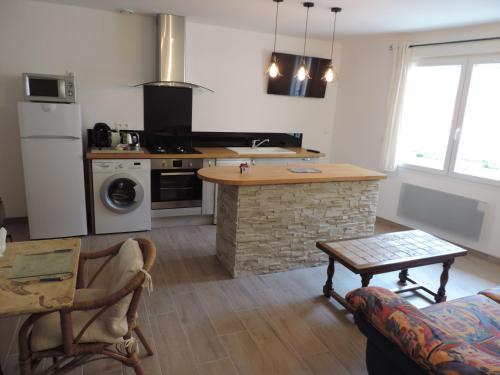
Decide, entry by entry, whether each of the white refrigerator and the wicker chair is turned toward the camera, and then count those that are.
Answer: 1

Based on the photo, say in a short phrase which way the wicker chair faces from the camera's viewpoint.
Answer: facing to the left of the viewer

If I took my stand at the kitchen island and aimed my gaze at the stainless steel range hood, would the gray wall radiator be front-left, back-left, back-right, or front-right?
back-right

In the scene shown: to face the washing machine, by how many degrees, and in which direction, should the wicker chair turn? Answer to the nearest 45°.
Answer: approximately 90° to its right

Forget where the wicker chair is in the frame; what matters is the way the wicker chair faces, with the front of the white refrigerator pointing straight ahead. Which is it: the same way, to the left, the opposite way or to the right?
to the right

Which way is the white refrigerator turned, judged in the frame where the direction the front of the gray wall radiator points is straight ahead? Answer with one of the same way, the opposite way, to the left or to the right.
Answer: to the left

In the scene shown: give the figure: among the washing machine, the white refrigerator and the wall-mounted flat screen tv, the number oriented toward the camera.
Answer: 3

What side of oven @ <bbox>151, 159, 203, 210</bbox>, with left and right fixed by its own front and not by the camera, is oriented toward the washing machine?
right

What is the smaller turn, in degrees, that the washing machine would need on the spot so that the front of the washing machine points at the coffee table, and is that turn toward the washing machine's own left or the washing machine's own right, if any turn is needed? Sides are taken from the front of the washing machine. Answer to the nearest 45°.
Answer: approximately 45° to the washing machine's own left

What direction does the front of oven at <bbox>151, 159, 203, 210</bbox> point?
toward the camera

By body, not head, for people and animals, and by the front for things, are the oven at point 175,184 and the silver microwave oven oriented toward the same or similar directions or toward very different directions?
same or similar directions

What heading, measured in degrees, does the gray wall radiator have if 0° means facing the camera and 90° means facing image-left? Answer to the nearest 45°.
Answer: approximately 45°

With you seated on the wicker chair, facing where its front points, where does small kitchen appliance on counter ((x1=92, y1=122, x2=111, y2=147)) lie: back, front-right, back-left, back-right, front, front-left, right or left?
right

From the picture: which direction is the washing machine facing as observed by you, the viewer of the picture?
facing the viewer

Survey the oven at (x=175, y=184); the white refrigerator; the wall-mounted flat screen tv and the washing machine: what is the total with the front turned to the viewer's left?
0

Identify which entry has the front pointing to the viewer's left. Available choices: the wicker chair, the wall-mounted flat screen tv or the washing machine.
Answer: the wicker chair

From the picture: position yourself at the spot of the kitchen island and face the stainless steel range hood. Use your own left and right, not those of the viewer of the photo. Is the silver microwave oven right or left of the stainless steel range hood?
left

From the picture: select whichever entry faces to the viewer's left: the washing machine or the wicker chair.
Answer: the wicker chair

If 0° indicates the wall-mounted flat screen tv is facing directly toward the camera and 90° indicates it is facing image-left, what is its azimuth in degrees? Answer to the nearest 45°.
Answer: approximately 0°
